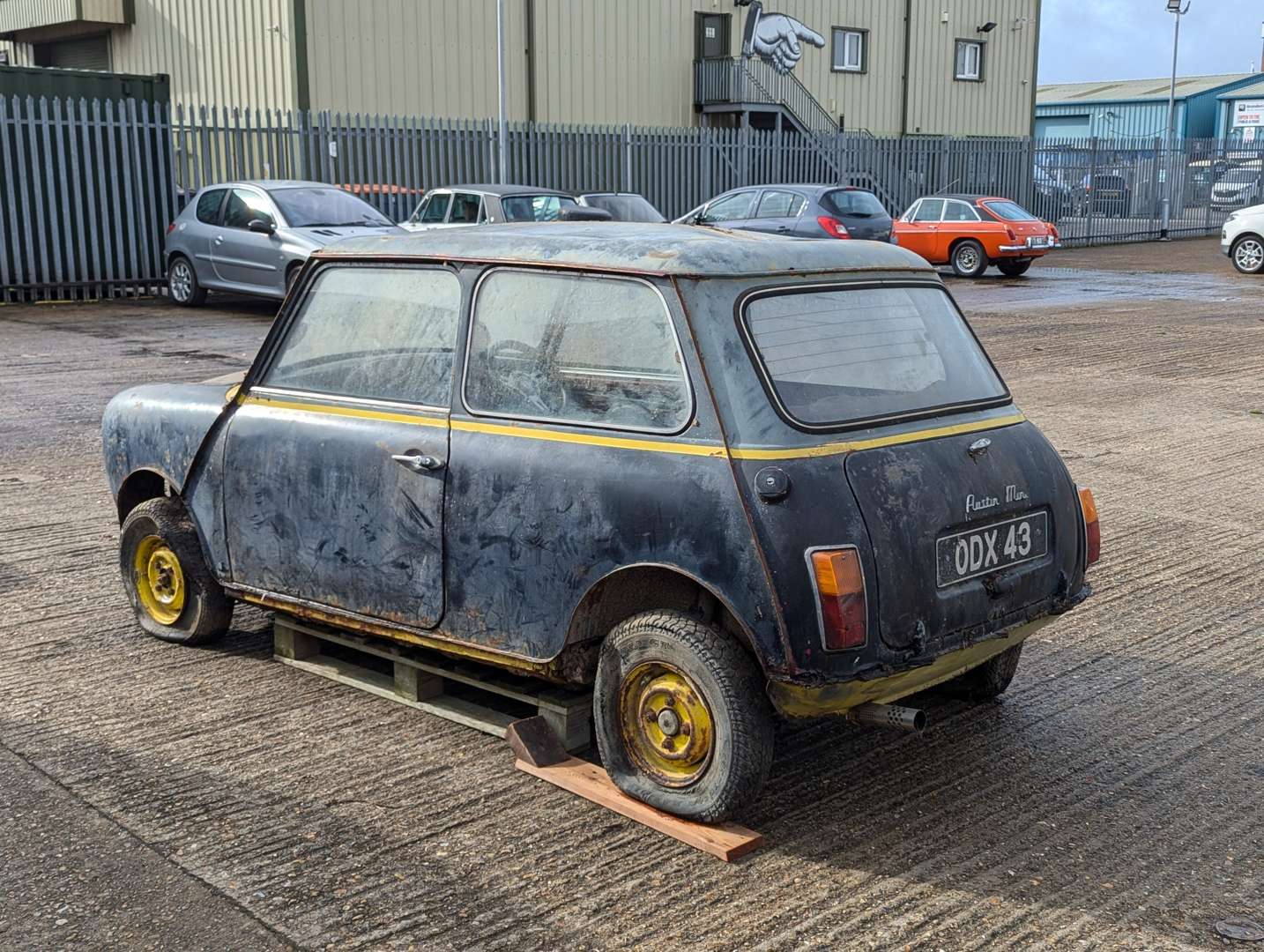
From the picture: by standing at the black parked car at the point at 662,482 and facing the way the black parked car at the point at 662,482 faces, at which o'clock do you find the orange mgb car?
The orange mgb car is roughly at 2 o'clock from the black parked car.

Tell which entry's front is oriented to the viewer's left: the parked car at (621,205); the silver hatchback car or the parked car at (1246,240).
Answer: the parked car at (1246,240)

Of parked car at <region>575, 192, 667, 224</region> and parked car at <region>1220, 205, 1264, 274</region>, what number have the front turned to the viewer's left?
1

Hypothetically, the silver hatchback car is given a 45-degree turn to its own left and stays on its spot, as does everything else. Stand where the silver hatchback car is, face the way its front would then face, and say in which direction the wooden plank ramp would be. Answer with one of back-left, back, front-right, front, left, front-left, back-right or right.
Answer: right

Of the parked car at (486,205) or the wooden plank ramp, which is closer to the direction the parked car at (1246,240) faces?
the parked car

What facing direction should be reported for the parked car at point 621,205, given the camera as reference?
facing the viewer and to the right of the viewer

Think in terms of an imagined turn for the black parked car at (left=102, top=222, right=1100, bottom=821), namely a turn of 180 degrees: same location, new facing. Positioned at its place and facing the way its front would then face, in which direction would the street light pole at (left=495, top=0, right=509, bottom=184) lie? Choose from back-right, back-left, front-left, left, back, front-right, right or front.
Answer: back-left

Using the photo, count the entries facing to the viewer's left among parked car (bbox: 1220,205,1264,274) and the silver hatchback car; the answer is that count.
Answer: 1

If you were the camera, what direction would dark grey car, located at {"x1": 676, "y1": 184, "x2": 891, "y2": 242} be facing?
facing away from the viewer and to the left of the viewer

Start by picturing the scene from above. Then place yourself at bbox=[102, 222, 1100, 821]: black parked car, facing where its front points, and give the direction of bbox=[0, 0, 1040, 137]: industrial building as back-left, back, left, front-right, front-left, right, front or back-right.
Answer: front-right

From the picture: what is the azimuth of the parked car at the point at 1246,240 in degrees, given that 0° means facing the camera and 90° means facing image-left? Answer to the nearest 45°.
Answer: approximately 90°

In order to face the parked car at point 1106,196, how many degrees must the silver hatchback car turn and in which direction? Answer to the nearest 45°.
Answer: approximately 90° to its left

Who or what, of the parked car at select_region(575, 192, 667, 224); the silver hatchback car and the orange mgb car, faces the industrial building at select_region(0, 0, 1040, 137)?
the orange mgb car

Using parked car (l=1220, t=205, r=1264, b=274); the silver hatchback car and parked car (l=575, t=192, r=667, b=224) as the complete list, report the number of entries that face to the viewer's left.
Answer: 1
